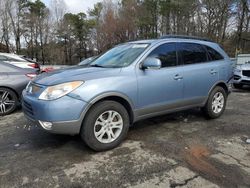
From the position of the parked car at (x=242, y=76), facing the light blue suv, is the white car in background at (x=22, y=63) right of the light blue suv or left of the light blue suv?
right

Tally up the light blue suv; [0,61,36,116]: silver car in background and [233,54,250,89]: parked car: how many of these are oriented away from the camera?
0

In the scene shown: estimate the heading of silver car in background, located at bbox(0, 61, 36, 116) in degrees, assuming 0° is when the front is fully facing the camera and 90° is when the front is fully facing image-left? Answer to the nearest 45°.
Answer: approximately 90°

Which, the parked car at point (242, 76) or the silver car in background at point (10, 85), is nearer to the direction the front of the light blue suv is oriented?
the silver car in background

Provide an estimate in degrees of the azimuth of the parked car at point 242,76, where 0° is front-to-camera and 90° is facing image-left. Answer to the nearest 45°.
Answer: approximately 45°

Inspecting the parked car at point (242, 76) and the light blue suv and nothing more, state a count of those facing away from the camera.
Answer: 0

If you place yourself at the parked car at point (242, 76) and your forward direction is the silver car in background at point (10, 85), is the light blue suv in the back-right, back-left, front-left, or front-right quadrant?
front-left

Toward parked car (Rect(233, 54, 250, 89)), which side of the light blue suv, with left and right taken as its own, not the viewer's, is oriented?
back

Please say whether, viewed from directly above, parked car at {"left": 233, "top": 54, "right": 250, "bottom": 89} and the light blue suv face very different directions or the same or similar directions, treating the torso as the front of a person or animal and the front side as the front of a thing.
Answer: same or similar directions

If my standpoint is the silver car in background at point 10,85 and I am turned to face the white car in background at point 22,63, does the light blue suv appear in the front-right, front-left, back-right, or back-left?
back-right

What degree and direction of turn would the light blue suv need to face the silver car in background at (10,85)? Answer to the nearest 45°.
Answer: approximately 90° to its right

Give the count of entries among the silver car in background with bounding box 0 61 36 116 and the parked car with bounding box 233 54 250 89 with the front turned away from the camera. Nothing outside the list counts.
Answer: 0

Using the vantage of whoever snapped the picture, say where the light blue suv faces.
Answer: facing the viewer and to the left of the viewer

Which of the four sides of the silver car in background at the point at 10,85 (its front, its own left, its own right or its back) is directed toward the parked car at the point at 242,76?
back

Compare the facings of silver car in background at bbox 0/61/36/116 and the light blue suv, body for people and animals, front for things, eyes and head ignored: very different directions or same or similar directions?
same or similar directions
